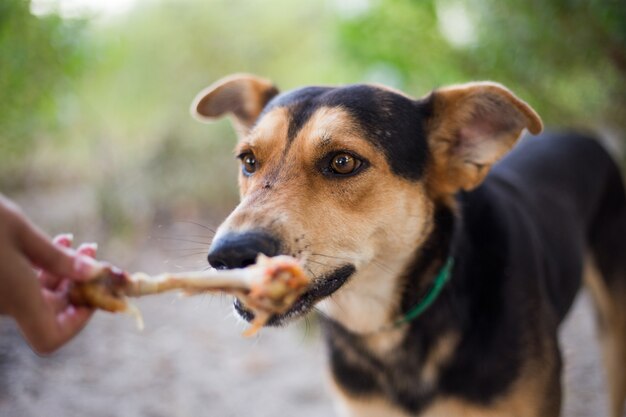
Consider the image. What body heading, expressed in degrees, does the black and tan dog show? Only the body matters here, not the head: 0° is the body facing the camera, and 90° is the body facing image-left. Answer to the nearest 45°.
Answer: approximately 45°
